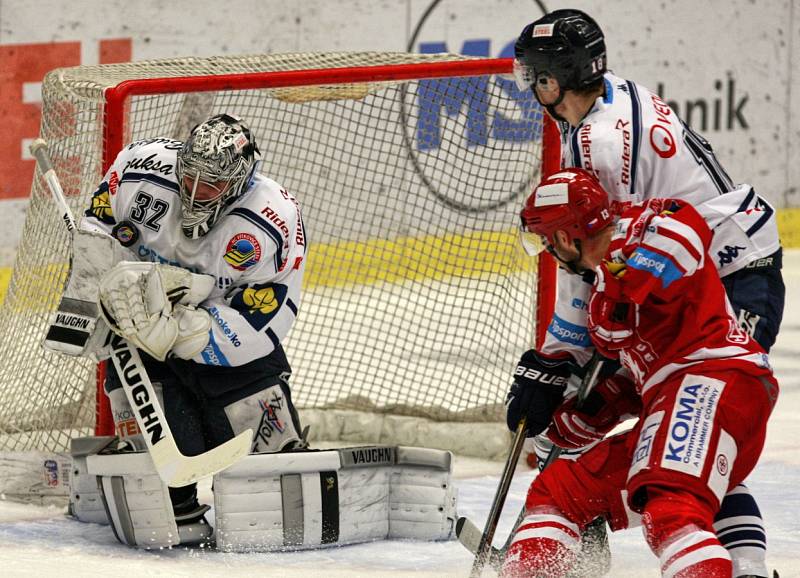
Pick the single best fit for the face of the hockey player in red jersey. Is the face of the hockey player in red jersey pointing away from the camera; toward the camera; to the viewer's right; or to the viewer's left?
to the viewer's left

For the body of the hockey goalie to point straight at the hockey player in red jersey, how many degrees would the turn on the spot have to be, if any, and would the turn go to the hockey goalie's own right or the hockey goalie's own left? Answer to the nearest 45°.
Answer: approximately 45° to the hockey goalie's own left

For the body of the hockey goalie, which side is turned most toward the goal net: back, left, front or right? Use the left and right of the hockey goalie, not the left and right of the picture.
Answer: back

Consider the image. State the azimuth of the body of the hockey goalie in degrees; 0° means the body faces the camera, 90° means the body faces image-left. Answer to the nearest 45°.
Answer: approximately 0°

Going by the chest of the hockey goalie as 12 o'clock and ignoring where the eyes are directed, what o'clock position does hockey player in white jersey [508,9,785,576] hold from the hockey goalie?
The hockey player in white jersey is roughly at 10 o'clock from the hockey goalie.

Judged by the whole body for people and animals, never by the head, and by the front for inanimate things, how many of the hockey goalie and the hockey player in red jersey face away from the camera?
0

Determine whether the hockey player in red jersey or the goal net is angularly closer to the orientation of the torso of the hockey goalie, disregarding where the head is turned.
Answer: the hockey player in red jersey
